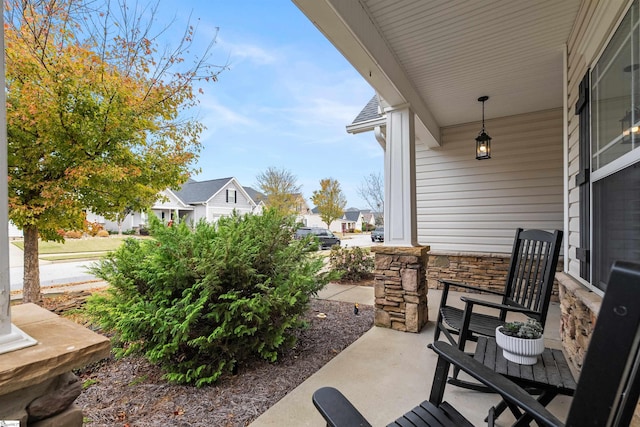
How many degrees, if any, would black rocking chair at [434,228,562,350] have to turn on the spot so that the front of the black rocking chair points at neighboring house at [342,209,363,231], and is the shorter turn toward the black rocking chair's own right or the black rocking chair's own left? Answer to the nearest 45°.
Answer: approximately 90° to the black rocking chair's own right

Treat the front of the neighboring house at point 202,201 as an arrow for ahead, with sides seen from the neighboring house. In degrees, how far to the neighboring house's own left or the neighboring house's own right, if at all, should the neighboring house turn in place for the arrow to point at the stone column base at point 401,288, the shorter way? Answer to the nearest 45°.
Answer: approximately 45° to the neighboring house's own right

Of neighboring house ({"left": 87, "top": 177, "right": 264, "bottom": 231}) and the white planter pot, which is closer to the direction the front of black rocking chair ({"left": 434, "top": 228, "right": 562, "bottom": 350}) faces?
the white planter pot

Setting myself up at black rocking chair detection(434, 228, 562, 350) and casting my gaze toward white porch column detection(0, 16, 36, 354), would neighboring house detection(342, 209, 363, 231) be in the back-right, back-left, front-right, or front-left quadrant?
back-right

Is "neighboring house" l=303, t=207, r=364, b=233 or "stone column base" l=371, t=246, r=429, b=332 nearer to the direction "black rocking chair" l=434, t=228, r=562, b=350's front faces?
the stone column base

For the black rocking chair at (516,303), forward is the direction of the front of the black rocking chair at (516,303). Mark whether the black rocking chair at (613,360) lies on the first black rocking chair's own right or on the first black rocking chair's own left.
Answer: on the first black rocking chair's own left

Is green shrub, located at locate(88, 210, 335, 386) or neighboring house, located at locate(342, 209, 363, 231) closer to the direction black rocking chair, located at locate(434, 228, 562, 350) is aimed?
the green shrub

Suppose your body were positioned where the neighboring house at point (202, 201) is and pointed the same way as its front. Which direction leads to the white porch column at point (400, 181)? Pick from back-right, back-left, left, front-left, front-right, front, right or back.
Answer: front-right

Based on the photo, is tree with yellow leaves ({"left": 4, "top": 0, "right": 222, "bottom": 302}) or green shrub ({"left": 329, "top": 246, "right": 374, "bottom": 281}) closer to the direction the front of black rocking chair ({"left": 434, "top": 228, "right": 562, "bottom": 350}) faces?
the tree with yellow leaves

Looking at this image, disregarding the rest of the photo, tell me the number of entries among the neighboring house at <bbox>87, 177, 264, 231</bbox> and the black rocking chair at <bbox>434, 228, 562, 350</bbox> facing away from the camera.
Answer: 0

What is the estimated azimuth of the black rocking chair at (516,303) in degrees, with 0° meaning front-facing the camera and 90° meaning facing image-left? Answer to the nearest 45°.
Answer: approximately 45°

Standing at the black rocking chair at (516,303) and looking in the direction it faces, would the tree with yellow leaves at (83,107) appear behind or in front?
in front

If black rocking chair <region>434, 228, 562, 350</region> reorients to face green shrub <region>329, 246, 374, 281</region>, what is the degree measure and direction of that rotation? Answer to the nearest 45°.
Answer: approximately 90° to its right
